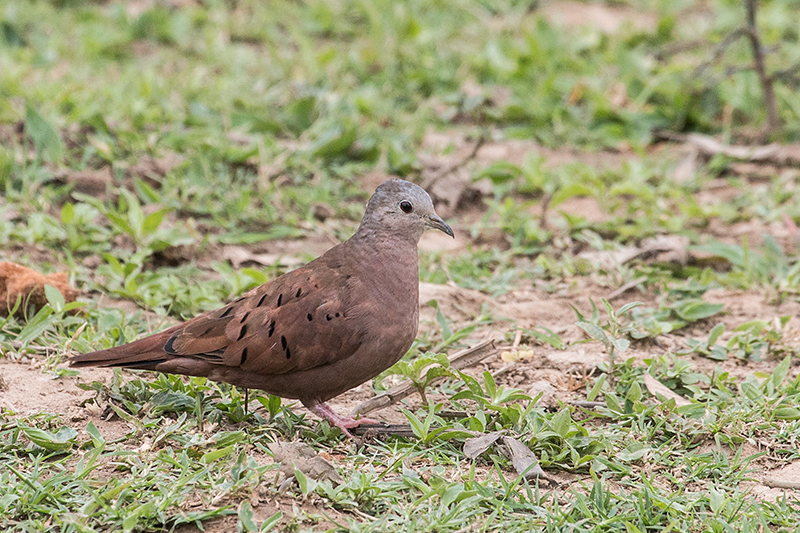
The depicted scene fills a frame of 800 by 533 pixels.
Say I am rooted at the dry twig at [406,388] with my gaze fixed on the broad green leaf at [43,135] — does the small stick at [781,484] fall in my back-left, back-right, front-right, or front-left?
back-right

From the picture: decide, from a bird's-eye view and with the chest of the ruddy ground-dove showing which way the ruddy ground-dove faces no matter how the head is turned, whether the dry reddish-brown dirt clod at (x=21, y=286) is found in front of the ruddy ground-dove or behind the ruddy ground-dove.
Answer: behind

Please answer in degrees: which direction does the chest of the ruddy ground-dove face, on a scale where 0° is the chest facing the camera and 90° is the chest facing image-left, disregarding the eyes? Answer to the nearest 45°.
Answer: approximately 270°

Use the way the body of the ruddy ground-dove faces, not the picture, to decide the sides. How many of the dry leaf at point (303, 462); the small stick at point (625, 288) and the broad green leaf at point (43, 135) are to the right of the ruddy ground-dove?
1

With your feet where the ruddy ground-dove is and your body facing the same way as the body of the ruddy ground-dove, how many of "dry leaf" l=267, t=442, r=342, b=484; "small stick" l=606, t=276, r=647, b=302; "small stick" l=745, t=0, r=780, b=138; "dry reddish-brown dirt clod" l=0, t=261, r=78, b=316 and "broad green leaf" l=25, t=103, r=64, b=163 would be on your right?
1

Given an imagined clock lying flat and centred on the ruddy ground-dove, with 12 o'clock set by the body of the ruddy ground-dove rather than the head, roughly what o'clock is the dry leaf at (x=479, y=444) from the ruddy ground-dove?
The dry leaf is roughly at 1 o'clock from the ruddy ground-dove.

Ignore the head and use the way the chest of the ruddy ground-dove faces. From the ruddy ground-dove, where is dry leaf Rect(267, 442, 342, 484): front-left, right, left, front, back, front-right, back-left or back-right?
right

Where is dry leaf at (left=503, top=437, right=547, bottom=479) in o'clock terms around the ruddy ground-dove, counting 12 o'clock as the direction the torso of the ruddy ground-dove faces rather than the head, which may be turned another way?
The dry leaf is roughly at 1 o'clock from the ruddy ground-dove.

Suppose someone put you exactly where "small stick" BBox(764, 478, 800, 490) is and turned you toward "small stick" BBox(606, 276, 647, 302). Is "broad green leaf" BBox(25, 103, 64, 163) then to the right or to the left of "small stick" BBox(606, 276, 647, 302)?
left

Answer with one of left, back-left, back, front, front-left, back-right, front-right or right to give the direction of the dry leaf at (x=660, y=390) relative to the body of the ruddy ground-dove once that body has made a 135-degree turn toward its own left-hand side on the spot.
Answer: back-right

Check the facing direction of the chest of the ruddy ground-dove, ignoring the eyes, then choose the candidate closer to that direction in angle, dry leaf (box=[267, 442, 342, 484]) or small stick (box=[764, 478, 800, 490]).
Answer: the small stick

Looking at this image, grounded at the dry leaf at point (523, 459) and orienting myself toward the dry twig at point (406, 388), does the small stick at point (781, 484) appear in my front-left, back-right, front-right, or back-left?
back-right
